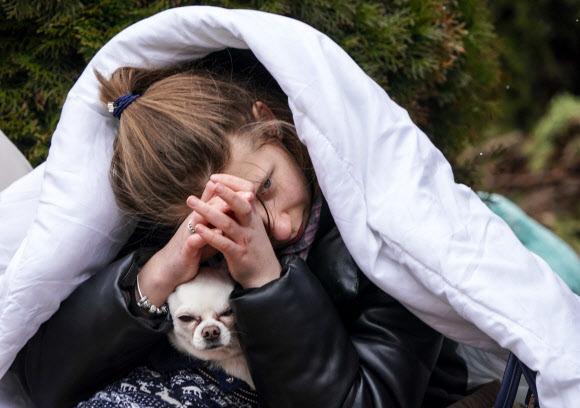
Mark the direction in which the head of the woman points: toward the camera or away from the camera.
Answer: toward the camera
